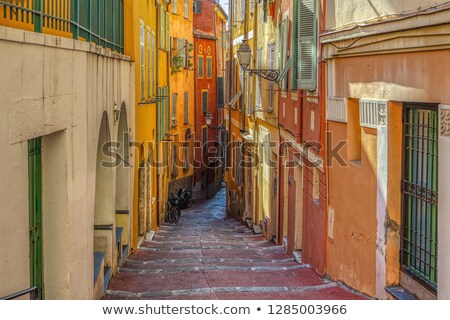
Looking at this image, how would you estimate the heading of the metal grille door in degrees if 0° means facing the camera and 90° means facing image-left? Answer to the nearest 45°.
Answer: approximately 45°
